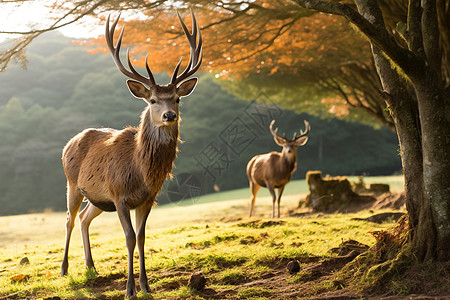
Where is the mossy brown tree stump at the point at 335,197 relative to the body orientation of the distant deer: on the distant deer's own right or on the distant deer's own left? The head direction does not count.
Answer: on the distant deer's own left

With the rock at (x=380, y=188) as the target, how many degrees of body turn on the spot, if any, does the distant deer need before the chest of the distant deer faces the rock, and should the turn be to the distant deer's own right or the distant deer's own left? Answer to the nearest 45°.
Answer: approximately 90° to the distant deer's own left

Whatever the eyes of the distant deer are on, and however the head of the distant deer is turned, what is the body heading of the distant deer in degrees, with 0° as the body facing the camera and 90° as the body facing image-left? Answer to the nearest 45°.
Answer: approximately 315°

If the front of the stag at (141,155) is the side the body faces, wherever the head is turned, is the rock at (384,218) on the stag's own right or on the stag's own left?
on the stag's own left

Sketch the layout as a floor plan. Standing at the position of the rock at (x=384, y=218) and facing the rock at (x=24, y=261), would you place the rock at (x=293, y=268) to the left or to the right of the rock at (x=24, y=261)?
left

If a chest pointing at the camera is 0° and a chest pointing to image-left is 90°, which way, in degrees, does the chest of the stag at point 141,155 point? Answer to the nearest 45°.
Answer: approximately 315°

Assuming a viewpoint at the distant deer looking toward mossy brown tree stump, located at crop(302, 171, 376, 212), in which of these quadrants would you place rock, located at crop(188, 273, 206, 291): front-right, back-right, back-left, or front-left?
back-right

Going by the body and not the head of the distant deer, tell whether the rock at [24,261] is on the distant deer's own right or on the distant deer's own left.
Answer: on the distant deer's own right

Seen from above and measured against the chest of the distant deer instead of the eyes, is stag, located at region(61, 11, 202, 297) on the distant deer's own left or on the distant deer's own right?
on the distant deer's own right
